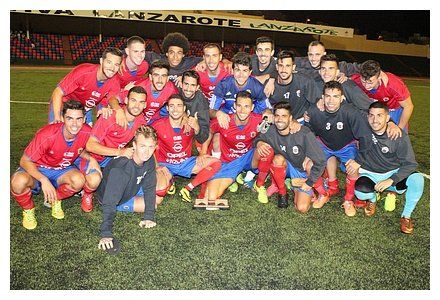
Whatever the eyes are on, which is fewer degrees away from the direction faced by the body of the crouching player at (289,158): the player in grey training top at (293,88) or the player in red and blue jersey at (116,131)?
the player in red and blue jersey

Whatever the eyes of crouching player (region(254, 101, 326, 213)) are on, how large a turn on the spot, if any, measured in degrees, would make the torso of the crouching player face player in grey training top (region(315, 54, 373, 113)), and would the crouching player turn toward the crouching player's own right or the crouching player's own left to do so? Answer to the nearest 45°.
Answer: approximately 135° to the crouching player's own left

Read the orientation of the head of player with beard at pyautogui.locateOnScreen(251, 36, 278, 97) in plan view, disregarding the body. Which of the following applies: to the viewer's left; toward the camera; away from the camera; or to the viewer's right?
toward the camera

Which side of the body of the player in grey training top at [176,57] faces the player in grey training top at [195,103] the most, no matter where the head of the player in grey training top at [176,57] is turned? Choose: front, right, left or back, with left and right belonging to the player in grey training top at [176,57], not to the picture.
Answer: front

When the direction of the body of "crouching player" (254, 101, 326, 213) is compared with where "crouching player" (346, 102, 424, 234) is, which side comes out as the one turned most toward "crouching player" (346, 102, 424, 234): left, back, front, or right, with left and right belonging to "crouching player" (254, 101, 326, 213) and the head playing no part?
left

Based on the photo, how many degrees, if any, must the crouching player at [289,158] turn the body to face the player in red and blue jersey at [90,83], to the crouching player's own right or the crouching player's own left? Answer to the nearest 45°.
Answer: approximately 90° to the crouching player's own right

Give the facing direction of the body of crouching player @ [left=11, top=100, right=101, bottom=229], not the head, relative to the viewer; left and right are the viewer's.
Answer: facing the viewer and to the right of the viewer

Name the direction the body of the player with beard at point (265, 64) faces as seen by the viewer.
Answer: toward the camera

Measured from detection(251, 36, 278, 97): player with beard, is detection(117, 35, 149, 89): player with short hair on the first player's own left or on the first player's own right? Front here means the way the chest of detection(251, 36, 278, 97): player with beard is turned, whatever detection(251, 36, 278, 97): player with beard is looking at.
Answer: on the first player's own right

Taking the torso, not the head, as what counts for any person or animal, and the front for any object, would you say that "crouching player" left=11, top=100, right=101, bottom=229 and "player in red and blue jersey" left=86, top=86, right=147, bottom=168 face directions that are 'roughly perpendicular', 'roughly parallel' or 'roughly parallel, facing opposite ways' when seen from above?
roughly parallel

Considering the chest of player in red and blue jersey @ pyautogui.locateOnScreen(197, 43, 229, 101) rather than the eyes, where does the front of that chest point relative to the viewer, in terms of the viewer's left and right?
facing the viewer

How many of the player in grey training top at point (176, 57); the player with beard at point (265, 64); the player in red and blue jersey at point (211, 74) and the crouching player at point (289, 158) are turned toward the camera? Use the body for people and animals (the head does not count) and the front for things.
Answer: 4

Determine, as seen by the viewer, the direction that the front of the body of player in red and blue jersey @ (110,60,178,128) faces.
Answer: toward the camera

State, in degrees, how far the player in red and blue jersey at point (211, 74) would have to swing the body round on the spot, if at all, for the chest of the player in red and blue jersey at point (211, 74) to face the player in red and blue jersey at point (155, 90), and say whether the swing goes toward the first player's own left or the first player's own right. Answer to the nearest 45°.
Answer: approximately 45° to the first player's own right

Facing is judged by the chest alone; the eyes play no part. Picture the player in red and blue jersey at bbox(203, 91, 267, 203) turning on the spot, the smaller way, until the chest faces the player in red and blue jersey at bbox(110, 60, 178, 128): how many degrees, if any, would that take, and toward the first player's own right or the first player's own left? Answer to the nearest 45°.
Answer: approximately 90° to the first player's own right
